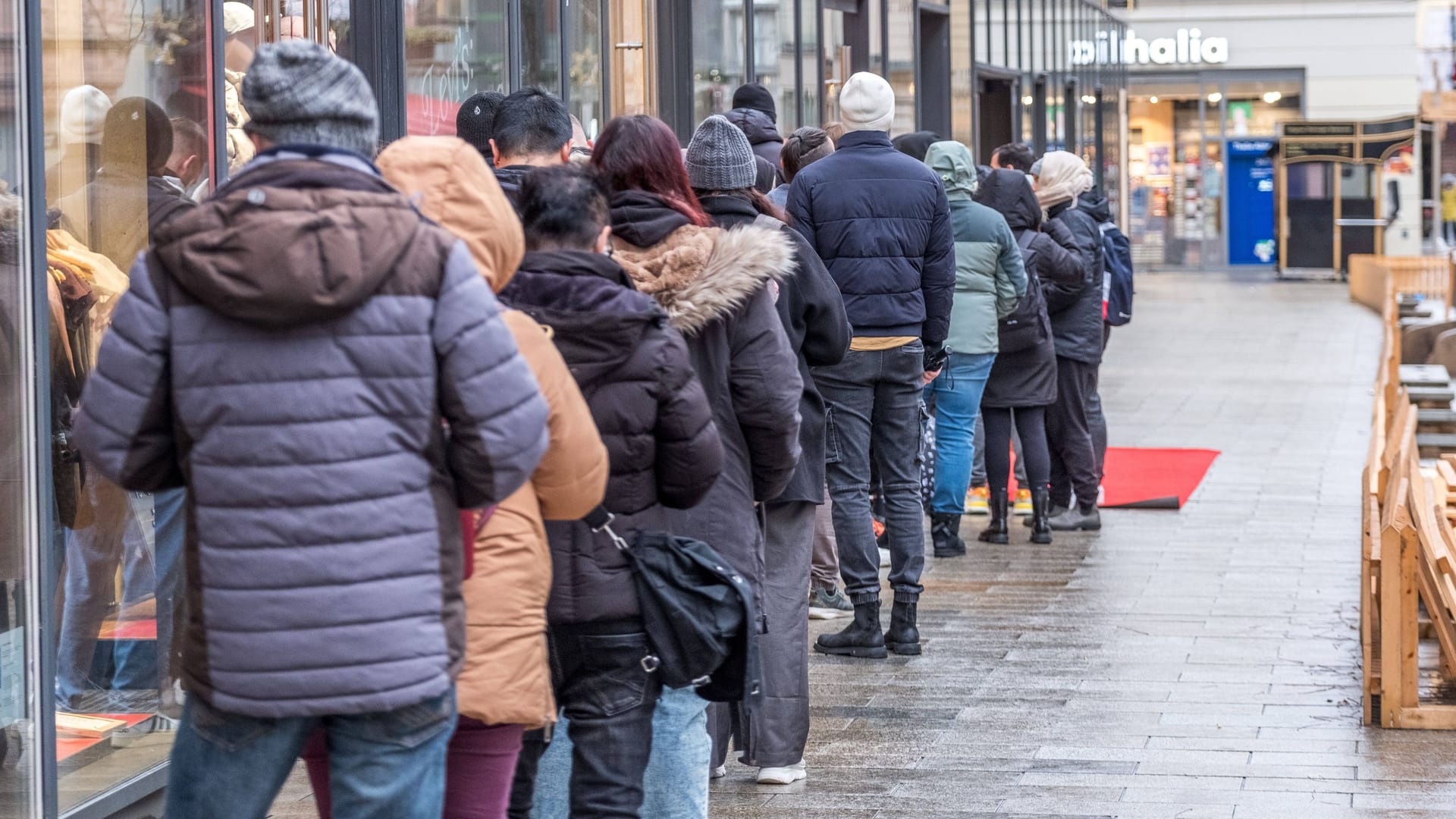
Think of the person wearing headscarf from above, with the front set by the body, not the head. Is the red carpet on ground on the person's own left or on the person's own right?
on the person's own right

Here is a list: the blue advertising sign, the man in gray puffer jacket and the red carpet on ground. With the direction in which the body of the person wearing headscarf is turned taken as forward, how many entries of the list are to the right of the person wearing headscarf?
2

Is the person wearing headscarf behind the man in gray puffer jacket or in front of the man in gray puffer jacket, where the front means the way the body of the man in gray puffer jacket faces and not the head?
in front

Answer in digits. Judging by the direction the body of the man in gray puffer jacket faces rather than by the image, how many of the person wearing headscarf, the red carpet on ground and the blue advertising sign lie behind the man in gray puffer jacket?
0

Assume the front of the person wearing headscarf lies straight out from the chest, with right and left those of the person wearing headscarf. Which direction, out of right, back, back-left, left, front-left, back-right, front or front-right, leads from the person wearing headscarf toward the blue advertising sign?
right

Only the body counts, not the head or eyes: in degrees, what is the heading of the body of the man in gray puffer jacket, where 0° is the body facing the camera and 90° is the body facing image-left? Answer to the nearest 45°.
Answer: approximately 180°
